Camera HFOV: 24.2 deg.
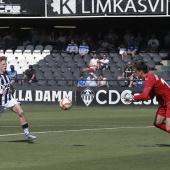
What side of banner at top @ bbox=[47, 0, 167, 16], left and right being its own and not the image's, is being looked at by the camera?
front

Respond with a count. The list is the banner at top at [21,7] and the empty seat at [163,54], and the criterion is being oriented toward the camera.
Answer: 2

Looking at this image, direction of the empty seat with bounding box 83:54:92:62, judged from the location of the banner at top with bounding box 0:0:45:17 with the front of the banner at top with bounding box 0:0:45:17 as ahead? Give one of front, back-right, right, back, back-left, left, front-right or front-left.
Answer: left

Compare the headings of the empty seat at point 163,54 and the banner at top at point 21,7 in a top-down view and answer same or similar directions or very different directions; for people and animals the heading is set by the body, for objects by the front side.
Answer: same or similar directions

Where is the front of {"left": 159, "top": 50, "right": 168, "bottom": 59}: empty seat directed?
toward the camera

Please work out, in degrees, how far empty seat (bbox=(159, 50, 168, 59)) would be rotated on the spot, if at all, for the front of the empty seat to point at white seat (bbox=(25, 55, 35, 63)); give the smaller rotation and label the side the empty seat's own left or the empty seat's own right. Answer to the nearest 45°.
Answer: approximately 90° to the empty seat's own right

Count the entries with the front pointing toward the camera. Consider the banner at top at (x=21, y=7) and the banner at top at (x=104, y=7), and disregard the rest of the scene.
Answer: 2

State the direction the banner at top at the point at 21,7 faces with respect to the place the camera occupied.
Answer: facing the viewer

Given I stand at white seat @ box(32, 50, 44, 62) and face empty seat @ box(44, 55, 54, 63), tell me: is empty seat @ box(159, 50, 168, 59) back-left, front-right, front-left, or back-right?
front-left

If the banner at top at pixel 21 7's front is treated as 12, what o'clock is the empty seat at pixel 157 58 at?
The empty seat is roughly at 9 o'clock from the banner at top.

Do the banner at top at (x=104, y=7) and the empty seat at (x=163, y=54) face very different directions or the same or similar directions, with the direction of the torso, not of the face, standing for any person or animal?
same or similar directions

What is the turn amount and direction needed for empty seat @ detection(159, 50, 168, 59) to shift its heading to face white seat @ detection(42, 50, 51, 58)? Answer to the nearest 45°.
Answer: approximately 90° to its right
